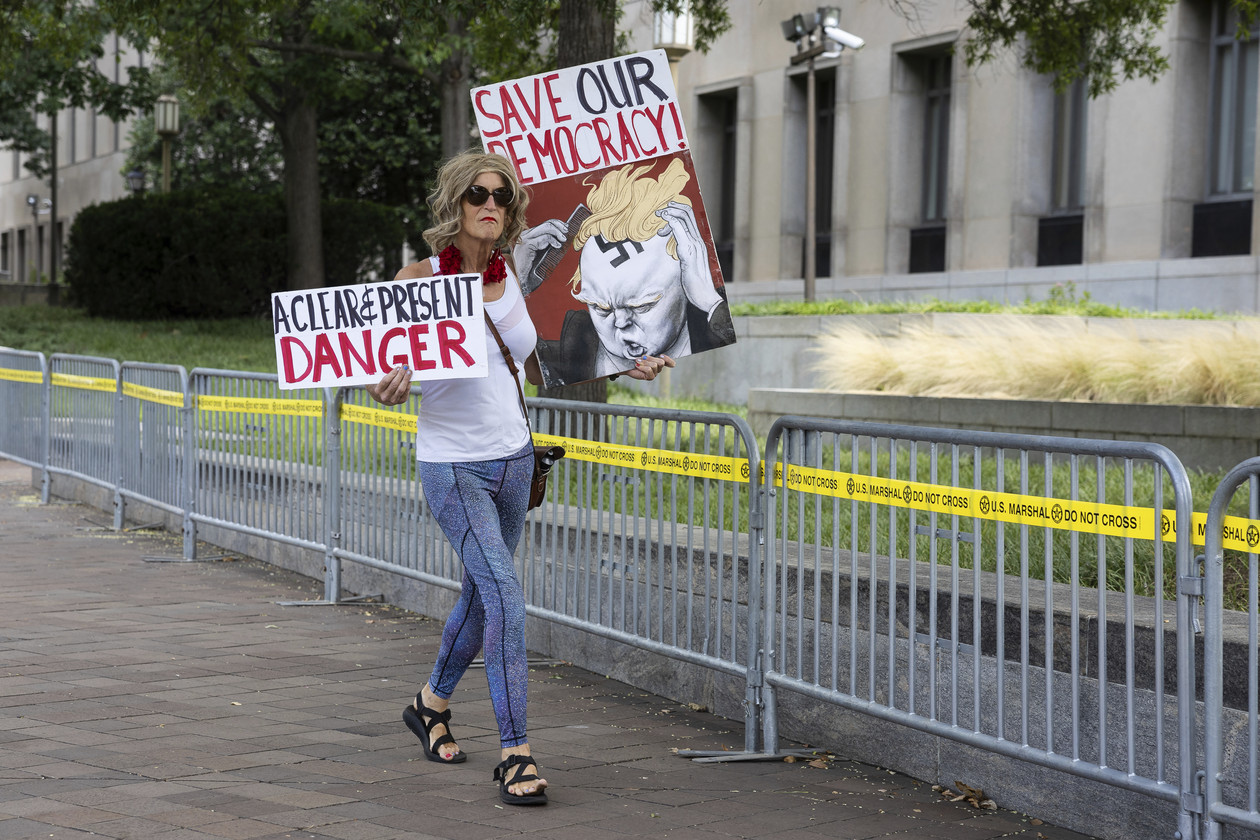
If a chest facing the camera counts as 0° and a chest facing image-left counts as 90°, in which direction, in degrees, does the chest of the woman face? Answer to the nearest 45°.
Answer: approximately 315°

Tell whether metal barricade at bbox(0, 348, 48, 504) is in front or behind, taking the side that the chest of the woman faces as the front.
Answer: behind

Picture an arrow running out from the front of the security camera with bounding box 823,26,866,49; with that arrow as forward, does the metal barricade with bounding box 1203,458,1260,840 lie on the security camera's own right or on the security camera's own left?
on the security camera's own right

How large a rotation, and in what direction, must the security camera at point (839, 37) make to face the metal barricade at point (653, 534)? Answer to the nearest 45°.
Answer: approximately 90° to its right

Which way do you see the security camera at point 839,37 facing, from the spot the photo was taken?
facing to the right of the viewer

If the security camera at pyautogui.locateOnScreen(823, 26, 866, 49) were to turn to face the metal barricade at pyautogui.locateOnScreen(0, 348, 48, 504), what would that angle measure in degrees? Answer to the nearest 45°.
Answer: approximately 135° to its right

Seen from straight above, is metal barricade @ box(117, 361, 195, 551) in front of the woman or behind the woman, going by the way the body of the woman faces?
behind
